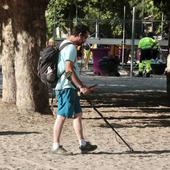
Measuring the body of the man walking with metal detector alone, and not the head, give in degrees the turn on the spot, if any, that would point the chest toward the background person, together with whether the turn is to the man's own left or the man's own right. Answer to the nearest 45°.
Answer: approximately 90° to the man's own left

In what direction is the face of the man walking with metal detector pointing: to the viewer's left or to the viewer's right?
to the viewer's right

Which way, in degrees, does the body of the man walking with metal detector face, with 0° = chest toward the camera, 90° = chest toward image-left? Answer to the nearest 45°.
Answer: approximately 270°
